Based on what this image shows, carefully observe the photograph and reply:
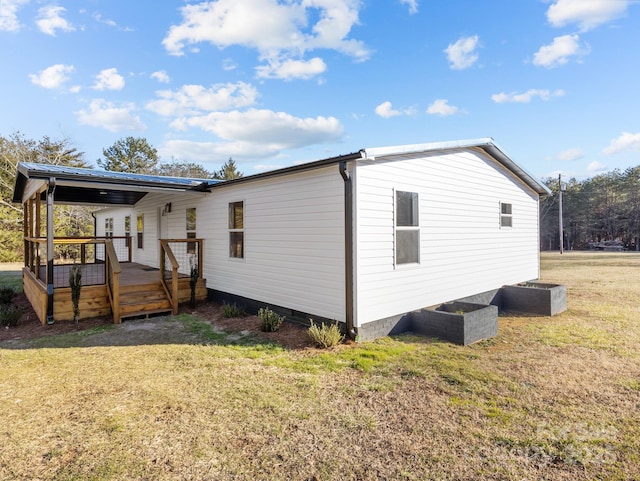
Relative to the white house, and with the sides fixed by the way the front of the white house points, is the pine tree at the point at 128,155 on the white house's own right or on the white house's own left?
on the white house's own right

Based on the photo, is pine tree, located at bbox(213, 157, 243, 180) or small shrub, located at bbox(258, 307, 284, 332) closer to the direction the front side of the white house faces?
the small shrub

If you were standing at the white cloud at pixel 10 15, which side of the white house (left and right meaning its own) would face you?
right

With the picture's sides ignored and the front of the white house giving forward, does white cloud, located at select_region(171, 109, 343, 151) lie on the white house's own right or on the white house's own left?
on the white house's own right

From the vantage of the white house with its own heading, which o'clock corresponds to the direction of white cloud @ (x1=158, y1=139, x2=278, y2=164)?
The white cloud is roughly at 4 o'clock from the white house.

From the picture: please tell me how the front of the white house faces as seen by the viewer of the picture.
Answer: facing the viewer and to the left of the viewer

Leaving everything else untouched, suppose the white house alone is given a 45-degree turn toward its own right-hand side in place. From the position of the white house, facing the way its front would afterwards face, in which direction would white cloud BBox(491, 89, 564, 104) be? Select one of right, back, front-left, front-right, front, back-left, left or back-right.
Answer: back-right

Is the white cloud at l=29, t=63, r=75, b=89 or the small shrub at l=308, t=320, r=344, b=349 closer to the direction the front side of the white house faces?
the small shrub

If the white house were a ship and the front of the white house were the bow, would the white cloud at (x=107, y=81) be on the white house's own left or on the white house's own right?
on the white house's own right

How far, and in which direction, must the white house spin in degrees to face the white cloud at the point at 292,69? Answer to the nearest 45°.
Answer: approximately 135° to its right

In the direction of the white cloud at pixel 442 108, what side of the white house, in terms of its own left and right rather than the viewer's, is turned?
back

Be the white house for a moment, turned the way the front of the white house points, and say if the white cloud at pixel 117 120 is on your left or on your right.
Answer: on your right

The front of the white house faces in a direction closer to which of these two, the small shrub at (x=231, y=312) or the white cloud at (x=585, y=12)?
the small shrub
